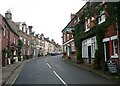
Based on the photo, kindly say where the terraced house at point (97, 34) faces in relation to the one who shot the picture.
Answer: facing the viewer and to the left of the viewer
